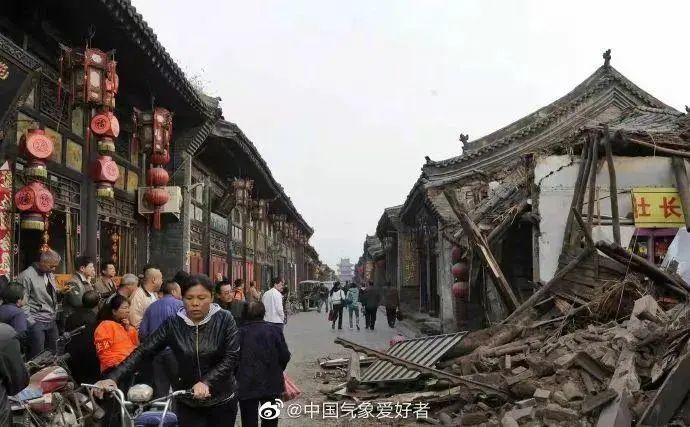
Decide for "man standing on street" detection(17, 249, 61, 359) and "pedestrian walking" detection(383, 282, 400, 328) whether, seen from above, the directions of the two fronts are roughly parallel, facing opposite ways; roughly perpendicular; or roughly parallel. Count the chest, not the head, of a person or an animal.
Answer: roughly perpendicular

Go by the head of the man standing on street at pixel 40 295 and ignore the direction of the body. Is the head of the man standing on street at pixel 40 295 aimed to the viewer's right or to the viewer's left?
to the viewer's right

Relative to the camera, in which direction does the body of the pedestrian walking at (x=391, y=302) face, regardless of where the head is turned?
away from the camera

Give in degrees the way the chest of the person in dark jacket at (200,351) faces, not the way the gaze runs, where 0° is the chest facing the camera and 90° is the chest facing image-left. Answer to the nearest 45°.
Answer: approximately 0°

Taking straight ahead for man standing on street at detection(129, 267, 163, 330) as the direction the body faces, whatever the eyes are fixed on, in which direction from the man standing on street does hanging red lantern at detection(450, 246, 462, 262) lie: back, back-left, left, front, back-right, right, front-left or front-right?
front-left

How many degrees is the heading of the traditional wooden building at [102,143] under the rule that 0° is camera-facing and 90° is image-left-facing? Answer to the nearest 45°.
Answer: approximately 315°

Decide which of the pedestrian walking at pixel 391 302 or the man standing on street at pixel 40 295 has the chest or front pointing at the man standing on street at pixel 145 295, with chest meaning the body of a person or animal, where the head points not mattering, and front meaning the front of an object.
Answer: the man standing on street at pixel 40 295

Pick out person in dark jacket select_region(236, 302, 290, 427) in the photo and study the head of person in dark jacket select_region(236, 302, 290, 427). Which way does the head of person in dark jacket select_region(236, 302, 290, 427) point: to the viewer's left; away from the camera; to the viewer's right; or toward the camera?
away from the camera

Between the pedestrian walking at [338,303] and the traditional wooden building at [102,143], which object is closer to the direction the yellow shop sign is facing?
the traditional wooden building

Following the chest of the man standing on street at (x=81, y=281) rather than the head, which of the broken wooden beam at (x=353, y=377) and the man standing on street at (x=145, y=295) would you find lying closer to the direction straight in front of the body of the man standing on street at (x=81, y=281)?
the broken wooden beam

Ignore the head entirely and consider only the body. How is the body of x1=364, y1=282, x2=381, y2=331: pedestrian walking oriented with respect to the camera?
away from the camera
